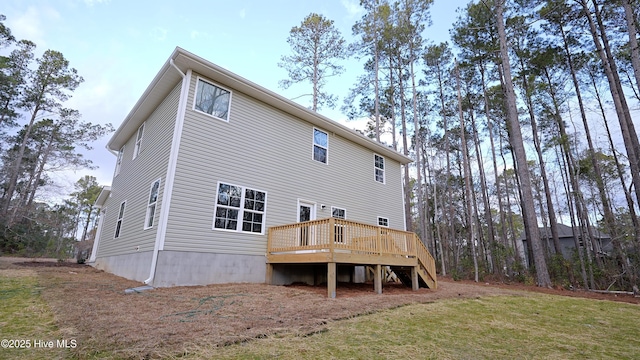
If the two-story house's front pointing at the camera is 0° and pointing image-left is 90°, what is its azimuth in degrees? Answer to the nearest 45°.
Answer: approximately 135°
